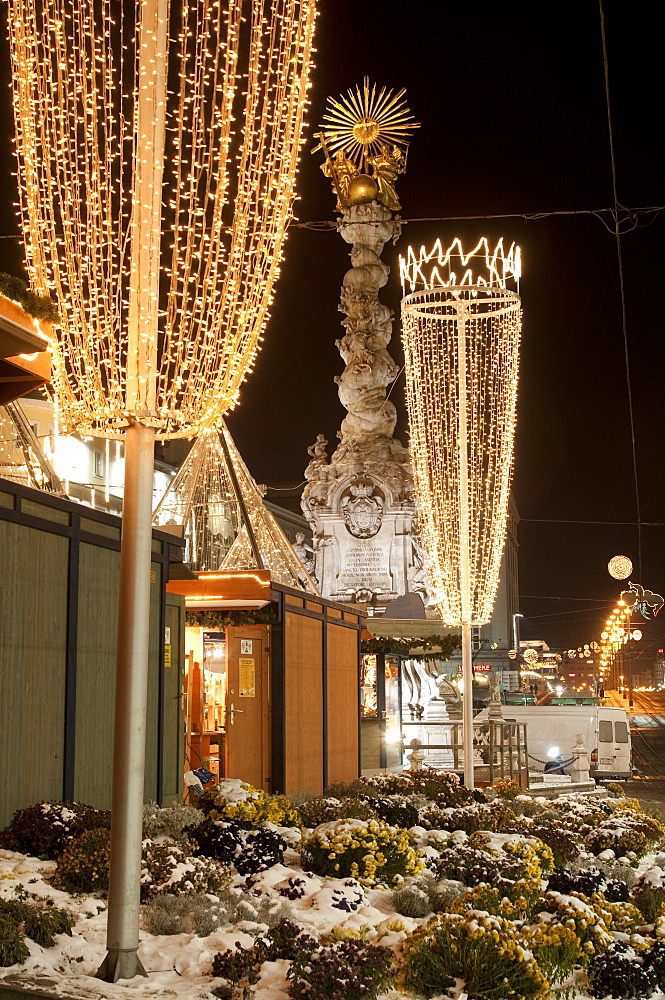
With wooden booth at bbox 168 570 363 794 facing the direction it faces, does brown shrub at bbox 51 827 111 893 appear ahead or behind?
ahead

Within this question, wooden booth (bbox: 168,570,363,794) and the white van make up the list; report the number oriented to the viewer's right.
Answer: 0

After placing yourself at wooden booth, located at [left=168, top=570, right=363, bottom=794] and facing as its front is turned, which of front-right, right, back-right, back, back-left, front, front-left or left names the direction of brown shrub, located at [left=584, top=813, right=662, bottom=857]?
left

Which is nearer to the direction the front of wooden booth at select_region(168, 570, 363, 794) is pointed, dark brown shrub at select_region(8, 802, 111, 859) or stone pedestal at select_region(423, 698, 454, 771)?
the dark brown shrub

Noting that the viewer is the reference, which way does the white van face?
facing away from the viewer and to the left of the viewer

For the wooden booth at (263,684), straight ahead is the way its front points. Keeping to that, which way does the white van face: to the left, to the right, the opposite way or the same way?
to the right

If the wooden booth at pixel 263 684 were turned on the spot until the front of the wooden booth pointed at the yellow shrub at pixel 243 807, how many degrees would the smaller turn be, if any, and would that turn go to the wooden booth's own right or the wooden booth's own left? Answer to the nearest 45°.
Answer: approximately 45° to the wooden booth's own left

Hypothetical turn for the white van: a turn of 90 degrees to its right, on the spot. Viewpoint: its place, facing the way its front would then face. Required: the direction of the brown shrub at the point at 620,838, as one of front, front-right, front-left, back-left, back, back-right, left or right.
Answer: back-right

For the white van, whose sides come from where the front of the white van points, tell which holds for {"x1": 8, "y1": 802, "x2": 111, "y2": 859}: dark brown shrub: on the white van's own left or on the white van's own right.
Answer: on the white van's own left

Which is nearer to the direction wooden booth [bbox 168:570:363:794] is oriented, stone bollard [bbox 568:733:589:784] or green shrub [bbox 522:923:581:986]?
the green shrub

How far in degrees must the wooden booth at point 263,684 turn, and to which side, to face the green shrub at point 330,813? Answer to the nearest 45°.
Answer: approximately 45° to its left
